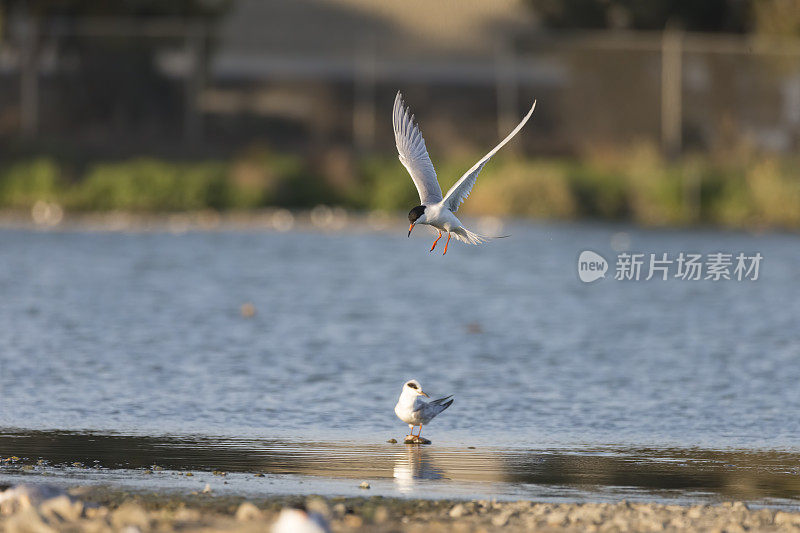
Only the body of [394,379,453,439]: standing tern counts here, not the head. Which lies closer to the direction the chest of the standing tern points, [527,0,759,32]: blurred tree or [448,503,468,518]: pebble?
the pebble

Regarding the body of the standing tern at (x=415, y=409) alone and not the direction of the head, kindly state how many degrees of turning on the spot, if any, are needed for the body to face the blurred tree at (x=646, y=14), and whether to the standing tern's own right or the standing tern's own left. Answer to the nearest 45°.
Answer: approximately 135° to the standing tern's own right

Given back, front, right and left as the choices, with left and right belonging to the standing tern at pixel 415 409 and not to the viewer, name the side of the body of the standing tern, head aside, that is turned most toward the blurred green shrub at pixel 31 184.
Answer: right

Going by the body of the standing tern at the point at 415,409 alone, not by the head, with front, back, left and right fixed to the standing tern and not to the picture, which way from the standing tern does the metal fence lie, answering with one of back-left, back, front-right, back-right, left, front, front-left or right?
back-right

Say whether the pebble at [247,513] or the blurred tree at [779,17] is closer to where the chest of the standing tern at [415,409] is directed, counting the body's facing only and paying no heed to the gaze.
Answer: the pebble

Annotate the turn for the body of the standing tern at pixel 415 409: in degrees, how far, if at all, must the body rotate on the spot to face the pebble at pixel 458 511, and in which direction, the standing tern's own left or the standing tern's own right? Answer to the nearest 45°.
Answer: approximately 45° to the standing tern's own left

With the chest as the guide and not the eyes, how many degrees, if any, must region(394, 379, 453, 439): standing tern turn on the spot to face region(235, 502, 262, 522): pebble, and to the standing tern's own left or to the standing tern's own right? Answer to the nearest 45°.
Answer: approximately 45° to the standing tern's own left

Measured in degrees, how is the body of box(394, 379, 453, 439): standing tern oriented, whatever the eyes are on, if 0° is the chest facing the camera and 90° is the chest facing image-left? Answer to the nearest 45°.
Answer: approximately 45°

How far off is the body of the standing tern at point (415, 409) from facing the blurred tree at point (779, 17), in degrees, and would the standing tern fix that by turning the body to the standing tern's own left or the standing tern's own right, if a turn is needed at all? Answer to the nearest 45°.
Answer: approximately 135° to the standing tern's own right

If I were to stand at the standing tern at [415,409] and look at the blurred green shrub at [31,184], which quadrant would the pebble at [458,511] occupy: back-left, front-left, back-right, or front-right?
back-left
